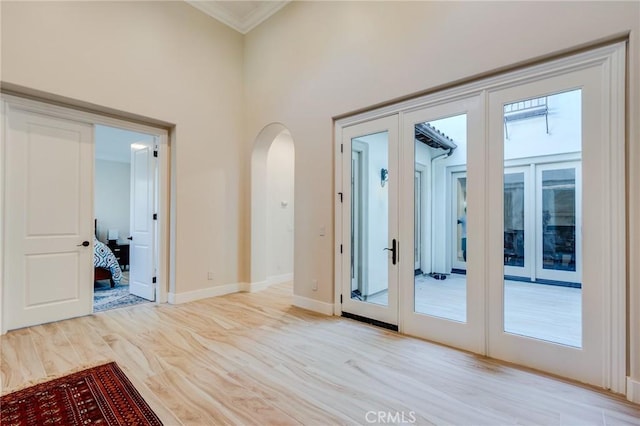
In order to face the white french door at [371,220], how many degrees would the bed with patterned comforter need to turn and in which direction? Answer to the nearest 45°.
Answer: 0° — it already faces it

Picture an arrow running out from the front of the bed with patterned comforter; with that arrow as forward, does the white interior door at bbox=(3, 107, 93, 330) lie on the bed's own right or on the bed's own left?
on the bed's own right

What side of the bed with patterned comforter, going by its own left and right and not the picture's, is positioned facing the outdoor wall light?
front

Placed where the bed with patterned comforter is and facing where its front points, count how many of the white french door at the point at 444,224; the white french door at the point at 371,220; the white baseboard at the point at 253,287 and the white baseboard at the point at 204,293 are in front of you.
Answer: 4

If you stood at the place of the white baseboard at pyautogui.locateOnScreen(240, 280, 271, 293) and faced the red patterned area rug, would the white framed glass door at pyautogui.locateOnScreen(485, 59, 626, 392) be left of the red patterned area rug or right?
left

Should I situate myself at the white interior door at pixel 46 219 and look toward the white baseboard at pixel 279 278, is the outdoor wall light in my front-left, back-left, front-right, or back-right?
front-right

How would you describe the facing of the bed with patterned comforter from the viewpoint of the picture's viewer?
facing the viewer and to the right of the viewer

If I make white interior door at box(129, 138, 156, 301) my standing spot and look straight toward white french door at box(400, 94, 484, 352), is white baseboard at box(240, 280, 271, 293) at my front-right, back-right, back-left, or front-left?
front-left

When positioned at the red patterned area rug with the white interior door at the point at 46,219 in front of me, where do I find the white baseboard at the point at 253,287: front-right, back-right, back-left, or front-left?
front-right

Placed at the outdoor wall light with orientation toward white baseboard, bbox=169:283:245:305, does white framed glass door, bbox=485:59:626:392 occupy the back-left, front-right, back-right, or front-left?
back-left

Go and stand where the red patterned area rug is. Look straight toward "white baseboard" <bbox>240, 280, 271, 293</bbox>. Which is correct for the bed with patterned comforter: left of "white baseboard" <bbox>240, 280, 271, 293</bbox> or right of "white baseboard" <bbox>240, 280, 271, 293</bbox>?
left

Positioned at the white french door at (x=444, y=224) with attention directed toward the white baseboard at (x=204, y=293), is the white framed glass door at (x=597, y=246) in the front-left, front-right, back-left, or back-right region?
back-left

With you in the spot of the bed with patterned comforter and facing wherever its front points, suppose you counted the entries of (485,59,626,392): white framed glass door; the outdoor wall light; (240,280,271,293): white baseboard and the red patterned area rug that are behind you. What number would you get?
0
